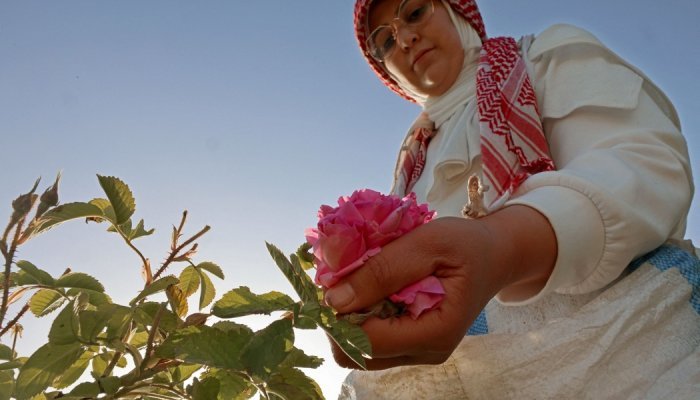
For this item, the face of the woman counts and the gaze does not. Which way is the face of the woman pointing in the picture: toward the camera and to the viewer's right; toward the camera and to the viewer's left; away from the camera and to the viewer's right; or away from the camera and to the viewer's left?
toward the camera and to the viewer's left

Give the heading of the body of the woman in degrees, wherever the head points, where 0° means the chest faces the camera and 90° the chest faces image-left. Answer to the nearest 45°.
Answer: approximately 45°
